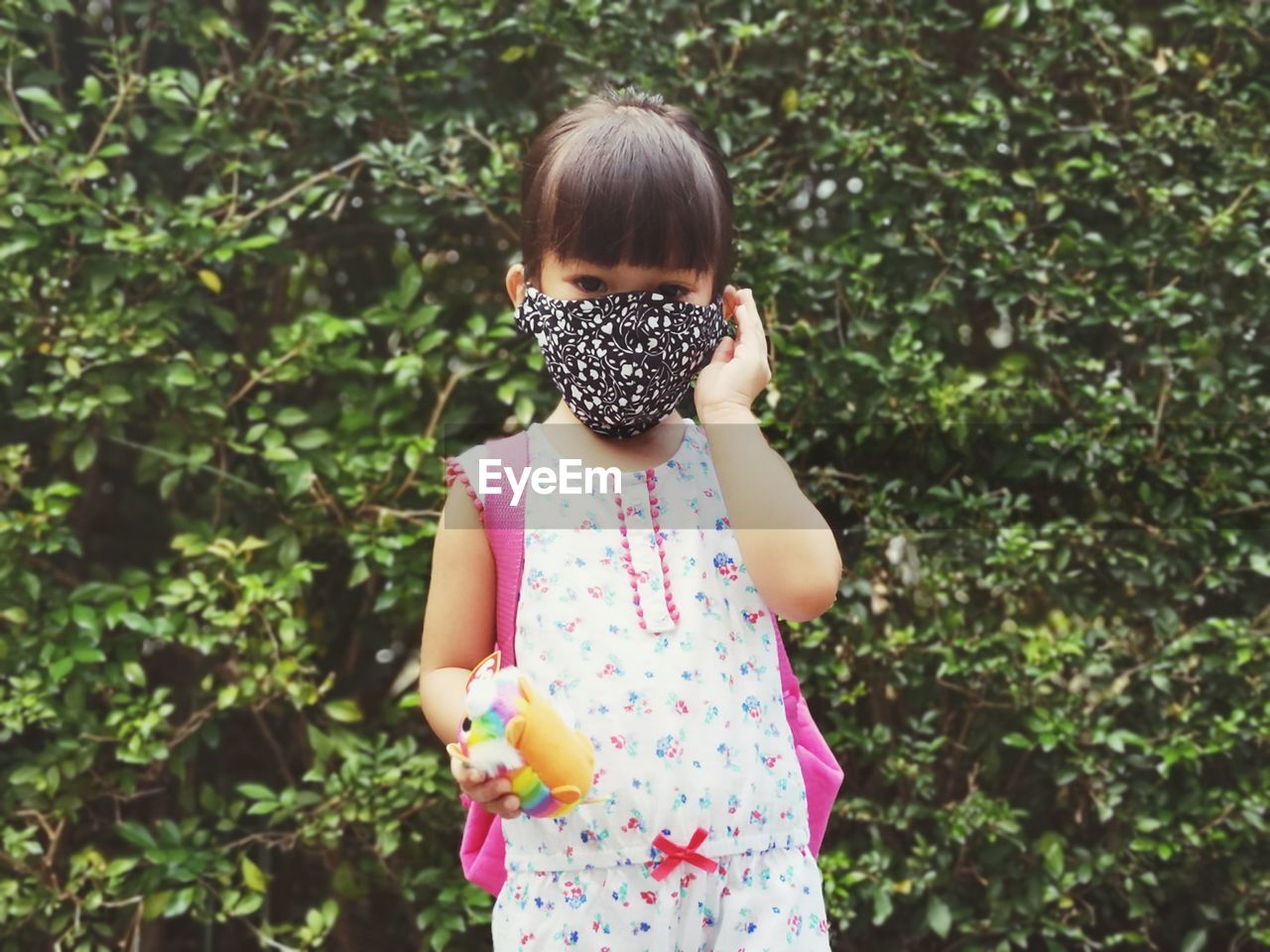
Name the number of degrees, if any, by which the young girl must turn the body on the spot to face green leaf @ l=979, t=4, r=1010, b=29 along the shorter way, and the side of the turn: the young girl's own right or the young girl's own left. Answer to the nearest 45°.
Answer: approximately 180°

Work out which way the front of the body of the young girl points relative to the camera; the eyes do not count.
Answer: toward the camera

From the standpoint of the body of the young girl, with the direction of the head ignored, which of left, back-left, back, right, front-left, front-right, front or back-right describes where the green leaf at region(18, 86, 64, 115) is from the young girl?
back-right

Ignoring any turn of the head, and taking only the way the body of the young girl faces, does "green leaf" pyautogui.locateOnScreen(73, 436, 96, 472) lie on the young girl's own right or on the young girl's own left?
on the young girl's own right
